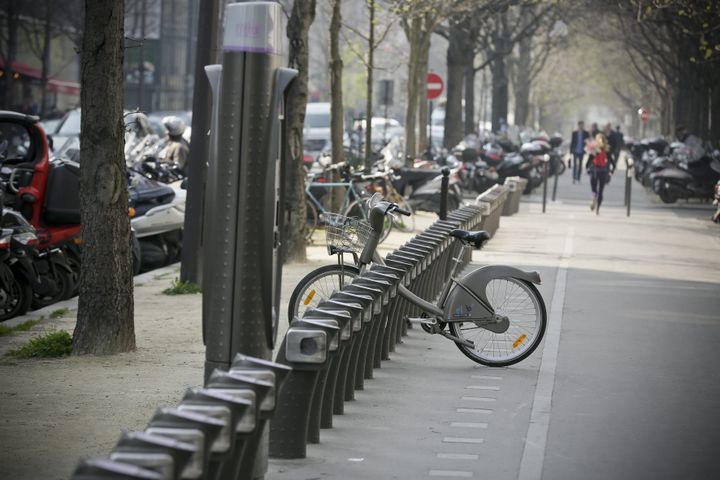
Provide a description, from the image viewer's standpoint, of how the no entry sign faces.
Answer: facing the viewer

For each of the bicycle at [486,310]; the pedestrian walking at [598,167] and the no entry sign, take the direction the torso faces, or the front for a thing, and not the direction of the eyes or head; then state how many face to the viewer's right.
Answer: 0

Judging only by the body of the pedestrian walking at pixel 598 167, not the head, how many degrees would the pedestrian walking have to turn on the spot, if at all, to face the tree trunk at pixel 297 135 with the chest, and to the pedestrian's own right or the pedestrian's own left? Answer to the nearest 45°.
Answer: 0° — they already face it

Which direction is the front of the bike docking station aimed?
to the viewer's right

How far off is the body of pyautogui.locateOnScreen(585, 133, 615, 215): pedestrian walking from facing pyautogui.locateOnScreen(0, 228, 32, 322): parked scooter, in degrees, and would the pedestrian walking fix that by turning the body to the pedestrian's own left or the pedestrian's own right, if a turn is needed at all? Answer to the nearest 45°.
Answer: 0° — they already face it

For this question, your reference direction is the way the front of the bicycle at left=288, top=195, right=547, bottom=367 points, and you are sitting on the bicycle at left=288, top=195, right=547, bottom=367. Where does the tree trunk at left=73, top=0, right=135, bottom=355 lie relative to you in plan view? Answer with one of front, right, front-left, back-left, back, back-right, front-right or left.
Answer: front

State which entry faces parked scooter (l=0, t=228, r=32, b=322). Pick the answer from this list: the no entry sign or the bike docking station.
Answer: the no entry sign

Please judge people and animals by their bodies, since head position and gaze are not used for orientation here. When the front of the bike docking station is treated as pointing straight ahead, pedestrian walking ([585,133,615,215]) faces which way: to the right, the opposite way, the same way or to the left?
to the right

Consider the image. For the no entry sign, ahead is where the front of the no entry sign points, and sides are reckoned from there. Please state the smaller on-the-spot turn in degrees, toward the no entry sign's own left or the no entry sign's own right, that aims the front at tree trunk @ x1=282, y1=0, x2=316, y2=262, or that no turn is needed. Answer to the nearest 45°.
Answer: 0° — it already faces it

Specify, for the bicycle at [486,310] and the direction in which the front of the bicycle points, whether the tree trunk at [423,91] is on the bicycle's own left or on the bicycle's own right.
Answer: on the bicycle's own right

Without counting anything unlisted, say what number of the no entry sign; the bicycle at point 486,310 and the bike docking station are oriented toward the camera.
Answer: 1

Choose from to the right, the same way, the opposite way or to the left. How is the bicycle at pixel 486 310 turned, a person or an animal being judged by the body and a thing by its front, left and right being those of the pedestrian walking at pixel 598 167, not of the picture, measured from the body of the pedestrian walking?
to the right

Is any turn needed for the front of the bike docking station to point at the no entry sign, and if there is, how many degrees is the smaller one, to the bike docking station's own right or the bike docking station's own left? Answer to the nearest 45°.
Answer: approximately 90° to the bike docking station's own left

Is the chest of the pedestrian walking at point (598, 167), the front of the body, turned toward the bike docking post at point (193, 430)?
yes

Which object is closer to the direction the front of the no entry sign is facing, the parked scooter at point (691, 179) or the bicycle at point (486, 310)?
the bicycle
